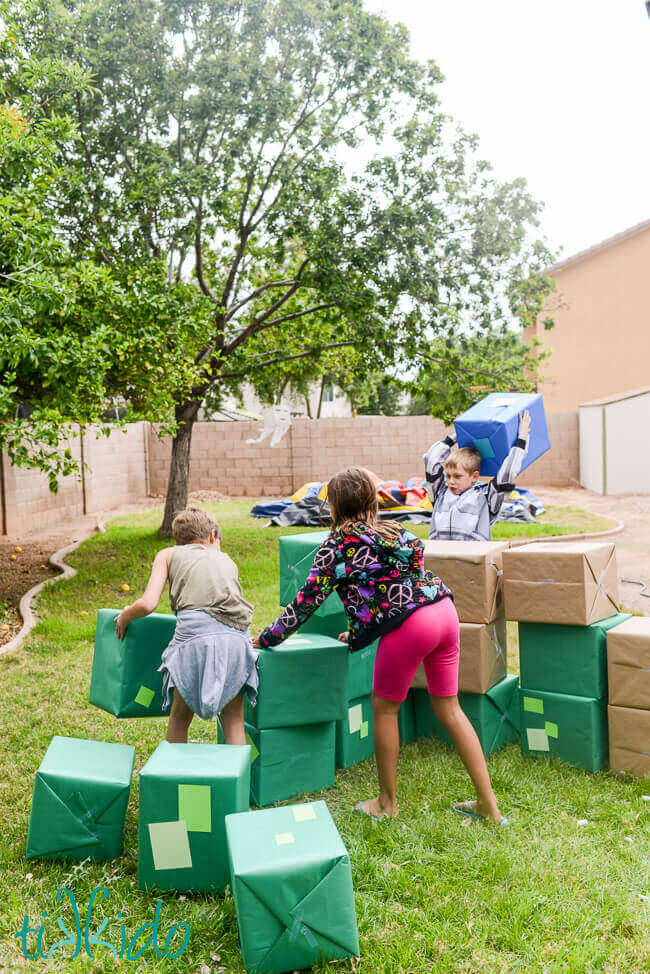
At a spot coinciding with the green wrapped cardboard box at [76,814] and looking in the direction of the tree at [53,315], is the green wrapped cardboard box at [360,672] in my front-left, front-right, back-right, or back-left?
front-right

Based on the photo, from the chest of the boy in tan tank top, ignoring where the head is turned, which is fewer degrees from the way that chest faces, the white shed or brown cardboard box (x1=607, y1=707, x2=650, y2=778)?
the white shed

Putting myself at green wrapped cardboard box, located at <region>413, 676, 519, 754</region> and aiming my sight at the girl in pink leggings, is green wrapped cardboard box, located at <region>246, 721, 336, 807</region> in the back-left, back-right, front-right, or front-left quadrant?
front-right

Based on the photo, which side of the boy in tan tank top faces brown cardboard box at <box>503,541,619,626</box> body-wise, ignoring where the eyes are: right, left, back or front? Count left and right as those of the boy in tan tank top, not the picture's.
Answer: right

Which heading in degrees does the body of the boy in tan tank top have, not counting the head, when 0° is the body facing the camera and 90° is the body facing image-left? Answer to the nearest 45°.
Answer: approximately 180°

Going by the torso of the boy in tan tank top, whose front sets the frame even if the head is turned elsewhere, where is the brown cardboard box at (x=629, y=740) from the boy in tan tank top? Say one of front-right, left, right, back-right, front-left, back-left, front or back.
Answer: right

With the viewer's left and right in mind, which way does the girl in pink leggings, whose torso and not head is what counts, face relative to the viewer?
facing away from the viewer and to the left of the viewer

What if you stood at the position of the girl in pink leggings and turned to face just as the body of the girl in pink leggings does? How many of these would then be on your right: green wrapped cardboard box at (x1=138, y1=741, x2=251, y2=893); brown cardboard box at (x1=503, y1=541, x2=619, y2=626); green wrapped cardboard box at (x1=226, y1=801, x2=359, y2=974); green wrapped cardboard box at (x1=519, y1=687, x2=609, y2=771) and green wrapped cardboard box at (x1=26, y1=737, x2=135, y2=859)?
2

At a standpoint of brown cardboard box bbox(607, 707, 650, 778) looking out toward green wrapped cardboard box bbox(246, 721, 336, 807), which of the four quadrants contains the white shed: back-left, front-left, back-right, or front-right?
back-right

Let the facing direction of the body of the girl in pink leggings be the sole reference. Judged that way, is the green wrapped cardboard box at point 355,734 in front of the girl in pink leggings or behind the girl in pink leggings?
in front

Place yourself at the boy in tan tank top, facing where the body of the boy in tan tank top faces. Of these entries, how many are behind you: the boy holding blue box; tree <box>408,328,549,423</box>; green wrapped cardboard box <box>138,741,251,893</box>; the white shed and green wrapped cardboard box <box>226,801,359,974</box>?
2

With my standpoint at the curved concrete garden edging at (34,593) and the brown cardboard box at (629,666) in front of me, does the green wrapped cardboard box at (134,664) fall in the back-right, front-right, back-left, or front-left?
front-right

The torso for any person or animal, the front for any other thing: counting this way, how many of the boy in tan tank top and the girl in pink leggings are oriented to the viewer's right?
0

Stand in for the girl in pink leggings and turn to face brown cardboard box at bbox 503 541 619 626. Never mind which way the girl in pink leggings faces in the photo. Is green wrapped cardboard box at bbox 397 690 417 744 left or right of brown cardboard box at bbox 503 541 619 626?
left

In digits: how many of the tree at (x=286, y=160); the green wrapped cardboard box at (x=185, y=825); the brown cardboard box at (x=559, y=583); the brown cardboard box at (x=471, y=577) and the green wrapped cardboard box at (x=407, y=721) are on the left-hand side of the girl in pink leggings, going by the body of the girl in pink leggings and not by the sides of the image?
1

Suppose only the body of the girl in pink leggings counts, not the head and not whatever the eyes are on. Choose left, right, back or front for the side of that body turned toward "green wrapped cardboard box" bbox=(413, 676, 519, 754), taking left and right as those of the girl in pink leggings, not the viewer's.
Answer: right

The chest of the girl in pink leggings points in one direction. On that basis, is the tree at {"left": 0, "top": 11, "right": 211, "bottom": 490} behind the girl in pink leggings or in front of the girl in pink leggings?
in front
